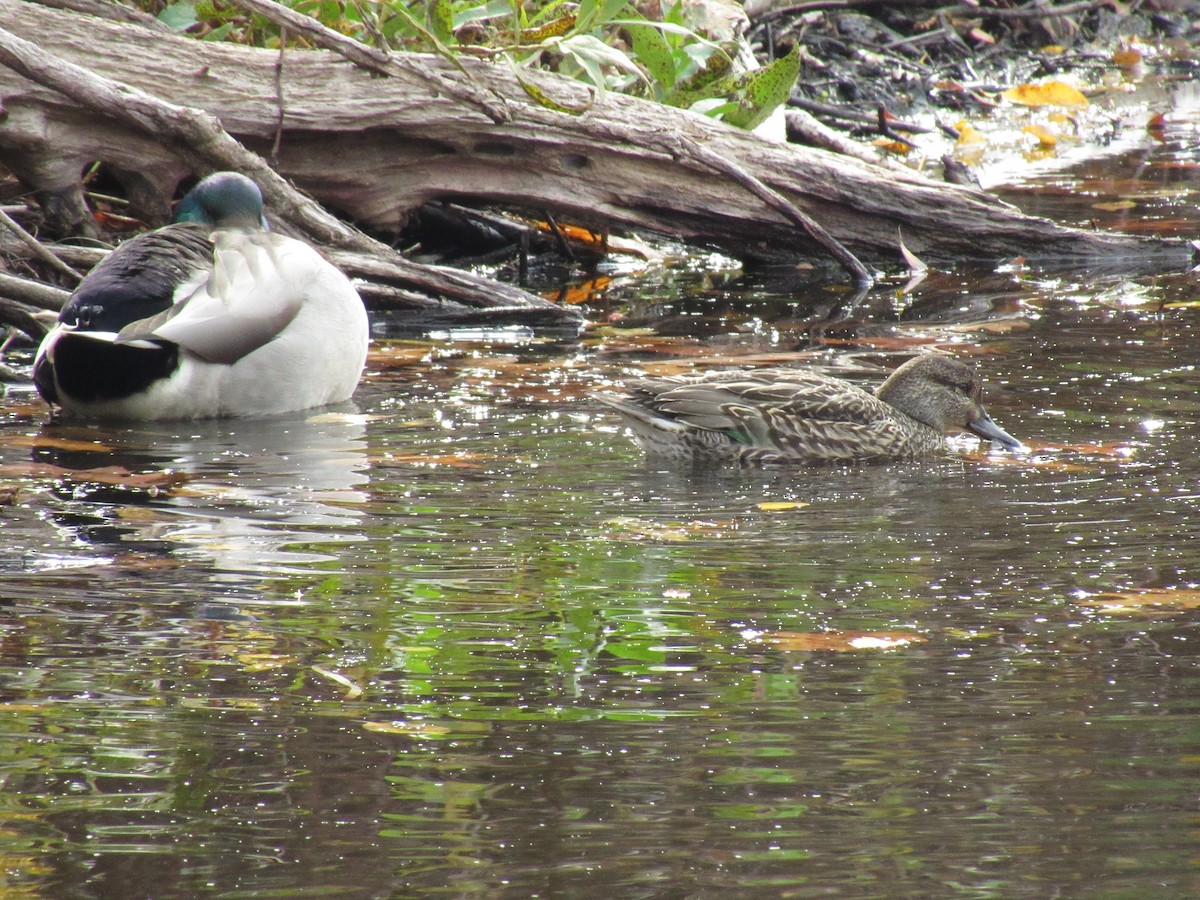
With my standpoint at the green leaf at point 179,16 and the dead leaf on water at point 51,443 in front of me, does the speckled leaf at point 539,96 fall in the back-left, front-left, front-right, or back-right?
front-left

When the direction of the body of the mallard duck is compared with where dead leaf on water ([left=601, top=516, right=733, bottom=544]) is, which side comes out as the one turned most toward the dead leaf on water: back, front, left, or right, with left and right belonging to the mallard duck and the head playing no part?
right

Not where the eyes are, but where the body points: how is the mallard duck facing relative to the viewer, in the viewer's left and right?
facing away from the viewer and to the right of the viewer

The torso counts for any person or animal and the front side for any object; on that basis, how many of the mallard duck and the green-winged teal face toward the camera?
0

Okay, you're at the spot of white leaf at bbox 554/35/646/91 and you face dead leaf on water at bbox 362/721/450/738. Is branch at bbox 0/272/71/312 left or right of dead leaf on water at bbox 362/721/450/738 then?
right

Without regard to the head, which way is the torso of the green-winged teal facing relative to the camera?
to the viewer's right

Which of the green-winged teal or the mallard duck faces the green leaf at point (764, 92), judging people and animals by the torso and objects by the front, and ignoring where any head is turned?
the mallard duck

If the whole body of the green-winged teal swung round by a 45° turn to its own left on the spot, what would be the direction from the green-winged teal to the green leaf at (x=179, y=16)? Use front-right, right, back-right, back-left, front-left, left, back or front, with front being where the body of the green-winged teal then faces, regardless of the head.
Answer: left

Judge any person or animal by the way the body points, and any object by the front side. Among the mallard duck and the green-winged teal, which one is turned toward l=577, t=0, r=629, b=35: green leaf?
the mallard duck

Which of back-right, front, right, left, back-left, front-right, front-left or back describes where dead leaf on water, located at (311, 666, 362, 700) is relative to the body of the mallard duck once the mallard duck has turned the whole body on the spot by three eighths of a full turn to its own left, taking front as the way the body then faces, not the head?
left

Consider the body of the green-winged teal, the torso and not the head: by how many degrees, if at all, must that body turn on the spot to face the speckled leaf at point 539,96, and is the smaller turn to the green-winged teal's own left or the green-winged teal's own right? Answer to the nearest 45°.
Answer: approximately 135° to the green-winged teal's own left

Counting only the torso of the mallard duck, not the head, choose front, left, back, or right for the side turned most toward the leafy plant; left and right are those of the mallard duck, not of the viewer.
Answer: front

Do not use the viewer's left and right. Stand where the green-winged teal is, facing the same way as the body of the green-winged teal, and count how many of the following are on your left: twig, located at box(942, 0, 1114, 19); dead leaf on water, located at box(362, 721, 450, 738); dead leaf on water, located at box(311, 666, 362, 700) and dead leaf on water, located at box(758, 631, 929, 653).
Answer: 1

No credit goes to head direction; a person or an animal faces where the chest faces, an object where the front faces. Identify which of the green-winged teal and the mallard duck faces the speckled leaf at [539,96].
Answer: the mallard duck

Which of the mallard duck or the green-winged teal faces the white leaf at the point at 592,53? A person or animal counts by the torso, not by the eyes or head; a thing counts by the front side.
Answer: the mallard duck
